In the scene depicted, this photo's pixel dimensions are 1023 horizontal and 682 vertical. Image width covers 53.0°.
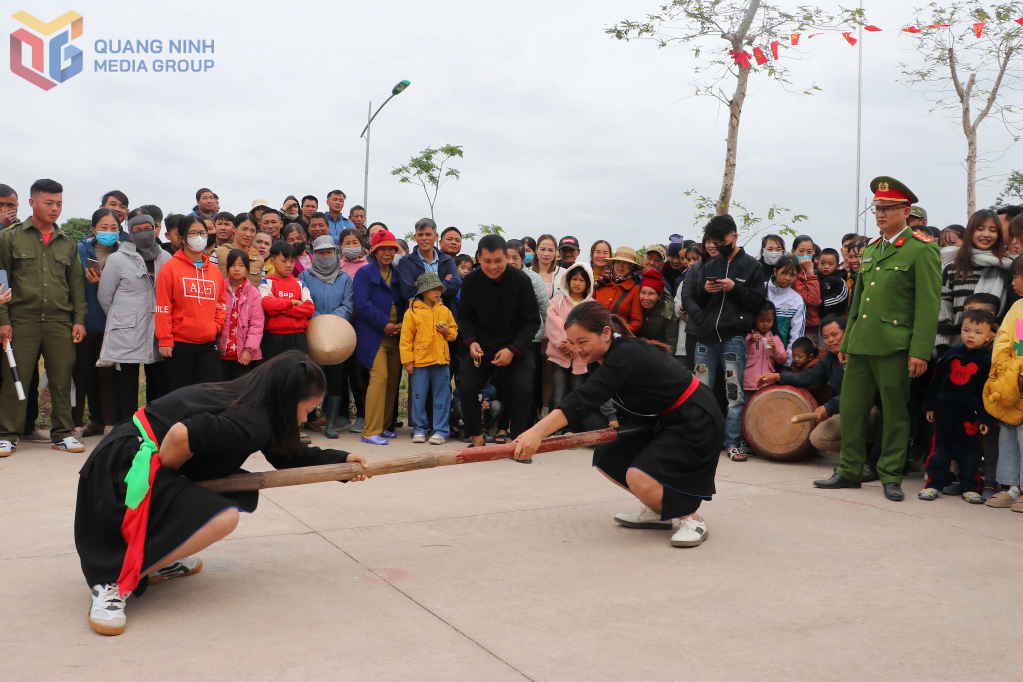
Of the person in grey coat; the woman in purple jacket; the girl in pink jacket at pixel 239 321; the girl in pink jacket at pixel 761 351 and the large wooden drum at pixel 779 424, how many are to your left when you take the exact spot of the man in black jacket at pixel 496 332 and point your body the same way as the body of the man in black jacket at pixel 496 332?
2

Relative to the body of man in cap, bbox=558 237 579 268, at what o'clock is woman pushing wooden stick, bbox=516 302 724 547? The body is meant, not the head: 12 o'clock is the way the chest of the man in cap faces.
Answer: The woman pushing wooden stick is roughly at 12 o'clock from the man in cap.

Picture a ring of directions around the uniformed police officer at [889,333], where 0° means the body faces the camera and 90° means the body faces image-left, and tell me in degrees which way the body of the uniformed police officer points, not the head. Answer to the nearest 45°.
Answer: approximately 45°

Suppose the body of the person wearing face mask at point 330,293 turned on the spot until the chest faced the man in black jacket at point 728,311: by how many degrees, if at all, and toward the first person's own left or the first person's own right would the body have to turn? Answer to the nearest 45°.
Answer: approximately 90° to the first person's own left

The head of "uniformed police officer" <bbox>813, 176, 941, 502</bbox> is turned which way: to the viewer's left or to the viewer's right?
to the viewer's left
